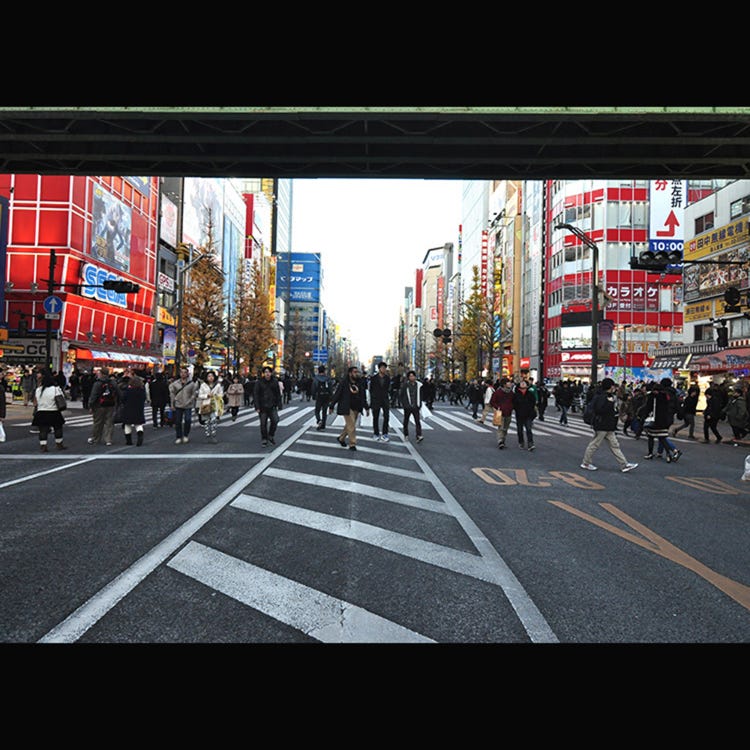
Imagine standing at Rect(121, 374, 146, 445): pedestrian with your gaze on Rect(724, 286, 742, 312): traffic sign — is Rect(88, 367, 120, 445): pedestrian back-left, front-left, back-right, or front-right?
back-left

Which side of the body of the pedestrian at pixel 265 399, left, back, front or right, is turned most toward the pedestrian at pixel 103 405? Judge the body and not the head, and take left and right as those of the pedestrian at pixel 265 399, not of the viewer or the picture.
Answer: right

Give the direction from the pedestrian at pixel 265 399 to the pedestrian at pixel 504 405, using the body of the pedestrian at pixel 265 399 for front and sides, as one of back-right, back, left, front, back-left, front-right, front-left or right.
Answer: left

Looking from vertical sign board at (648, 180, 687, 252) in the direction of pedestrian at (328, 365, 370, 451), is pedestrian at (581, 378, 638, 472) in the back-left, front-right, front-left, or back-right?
front-left

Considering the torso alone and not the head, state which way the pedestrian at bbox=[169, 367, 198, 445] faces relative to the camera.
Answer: toward the camera

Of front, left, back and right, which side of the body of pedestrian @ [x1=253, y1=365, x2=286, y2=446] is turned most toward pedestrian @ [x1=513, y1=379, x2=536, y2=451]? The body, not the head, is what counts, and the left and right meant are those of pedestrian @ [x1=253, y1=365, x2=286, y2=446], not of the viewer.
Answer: left

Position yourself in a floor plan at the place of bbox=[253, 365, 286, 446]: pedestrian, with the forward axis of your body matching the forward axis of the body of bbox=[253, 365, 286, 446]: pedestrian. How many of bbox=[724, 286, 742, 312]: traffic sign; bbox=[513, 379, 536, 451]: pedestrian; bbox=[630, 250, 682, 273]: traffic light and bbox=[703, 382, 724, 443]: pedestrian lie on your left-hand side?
4

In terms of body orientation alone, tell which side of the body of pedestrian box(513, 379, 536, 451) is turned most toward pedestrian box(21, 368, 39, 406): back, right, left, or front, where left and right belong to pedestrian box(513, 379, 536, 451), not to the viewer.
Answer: right

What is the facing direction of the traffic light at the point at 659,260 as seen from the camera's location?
facing the viewer
